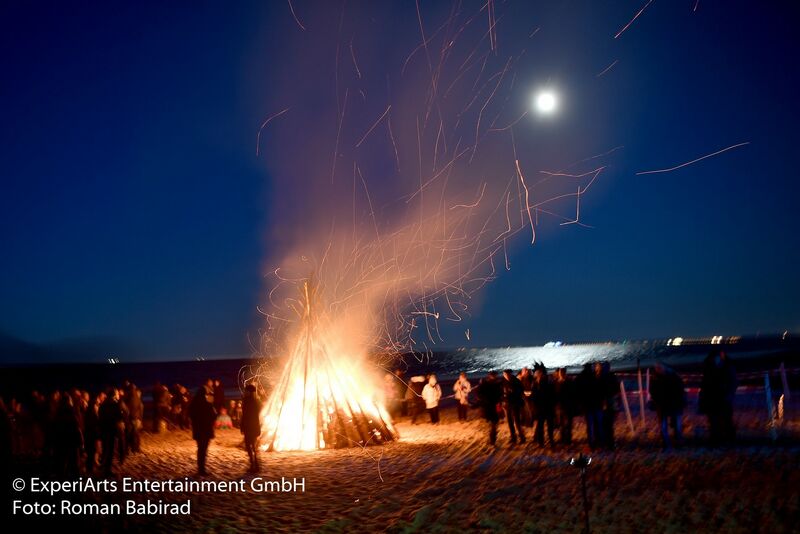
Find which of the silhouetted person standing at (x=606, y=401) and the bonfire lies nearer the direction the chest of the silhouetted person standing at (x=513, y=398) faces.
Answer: the bonfire

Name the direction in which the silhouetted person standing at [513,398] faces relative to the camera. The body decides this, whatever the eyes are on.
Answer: to the viewer's left

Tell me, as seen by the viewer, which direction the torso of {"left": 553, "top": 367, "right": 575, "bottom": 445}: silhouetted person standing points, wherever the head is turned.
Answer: to the viewer's left

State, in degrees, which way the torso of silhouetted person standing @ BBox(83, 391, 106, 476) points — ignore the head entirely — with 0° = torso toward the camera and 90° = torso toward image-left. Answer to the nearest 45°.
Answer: approximately 270°

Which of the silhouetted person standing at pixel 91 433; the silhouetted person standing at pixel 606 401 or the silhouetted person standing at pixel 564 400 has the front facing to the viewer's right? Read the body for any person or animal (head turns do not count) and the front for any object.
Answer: the silhouetted person standing at pixel 91 433

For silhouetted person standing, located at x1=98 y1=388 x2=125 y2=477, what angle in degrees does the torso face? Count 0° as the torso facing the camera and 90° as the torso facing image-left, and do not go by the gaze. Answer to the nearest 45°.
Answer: approximately 225°

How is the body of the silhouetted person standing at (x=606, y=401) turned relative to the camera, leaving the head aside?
to the viewer's left
